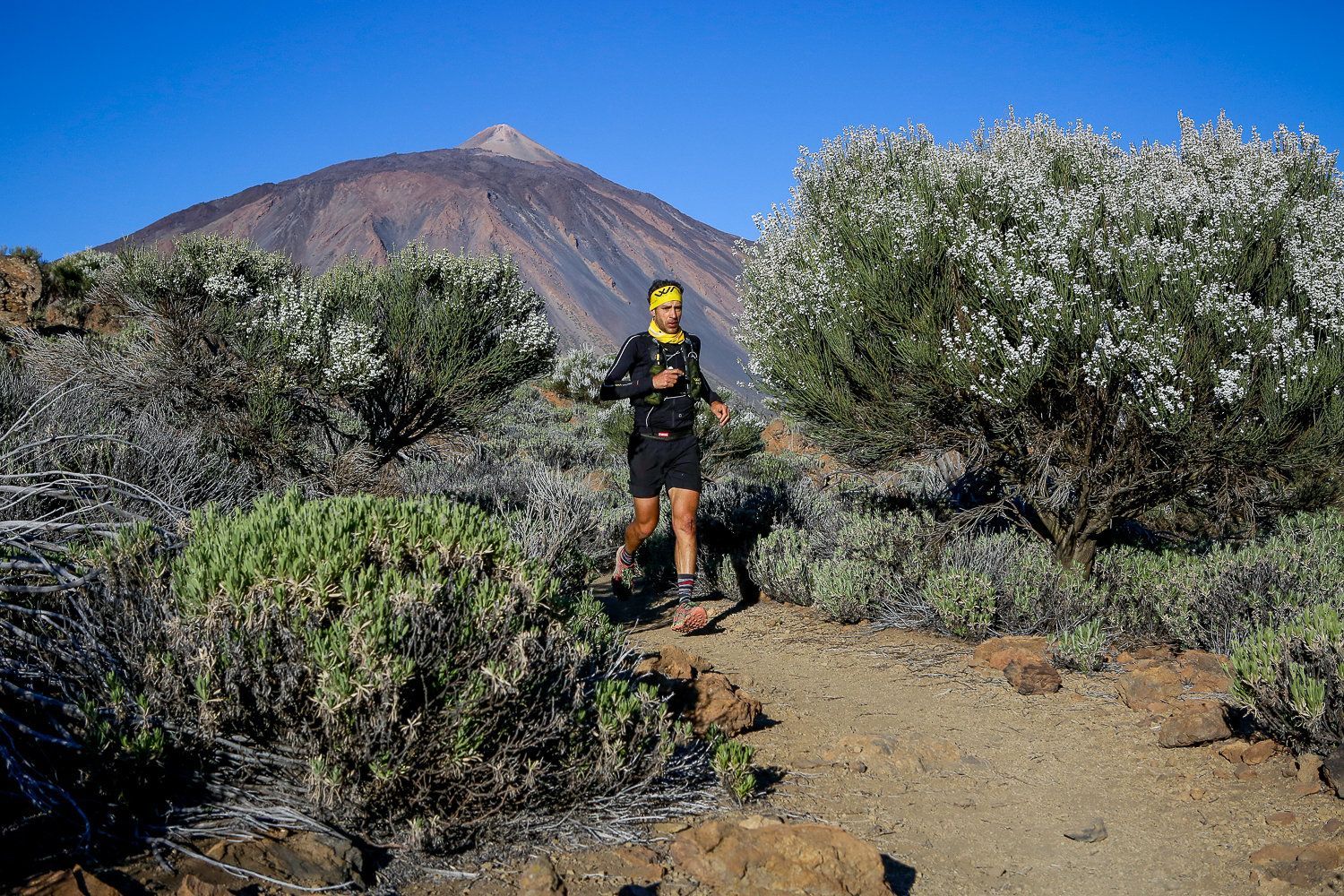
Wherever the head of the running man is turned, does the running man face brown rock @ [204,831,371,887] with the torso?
no

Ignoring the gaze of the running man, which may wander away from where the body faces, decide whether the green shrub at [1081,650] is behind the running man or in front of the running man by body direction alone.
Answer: in front

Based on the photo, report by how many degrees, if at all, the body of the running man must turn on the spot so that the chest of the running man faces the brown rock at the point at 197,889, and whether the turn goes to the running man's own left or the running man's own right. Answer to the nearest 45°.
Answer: approximately 45° to the running man's own right

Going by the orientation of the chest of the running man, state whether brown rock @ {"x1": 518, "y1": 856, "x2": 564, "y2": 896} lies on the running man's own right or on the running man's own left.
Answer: on the running man's own right

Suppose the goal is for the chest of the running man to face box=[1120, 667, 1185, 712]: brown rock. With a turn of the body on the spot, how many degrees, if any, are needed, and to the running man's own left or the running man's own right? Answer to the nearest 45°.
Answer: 0° — they already face it

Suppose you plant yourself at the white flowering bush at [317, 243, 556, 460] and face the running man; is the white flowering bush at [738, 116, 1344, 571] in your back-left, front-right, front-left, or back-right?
front-left

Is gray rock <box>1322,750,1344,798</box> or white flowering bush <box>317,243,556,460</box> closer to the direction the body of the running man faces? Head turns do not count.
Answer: the gray rock

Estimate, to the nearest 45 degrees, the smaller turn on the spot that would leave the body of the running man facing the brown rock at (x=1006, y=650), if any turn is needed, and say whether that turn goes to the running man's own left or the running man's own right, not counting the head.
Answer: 0° — they already face it

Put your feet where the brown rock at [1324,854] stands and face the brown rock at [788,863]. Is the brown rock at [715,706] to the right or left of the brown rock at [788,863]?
right

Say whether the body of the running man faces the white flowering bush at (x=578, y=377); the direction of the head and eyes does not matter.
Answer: no

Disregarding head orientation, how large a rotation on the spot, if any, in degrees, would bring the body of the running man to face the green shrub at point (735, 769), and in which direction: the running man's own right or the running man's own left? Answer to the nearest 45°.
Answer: approximately 45° to the running man's own right

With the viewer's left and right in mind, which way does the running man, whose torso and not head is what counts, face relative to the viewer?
facing the viewer and to the right of the viewer

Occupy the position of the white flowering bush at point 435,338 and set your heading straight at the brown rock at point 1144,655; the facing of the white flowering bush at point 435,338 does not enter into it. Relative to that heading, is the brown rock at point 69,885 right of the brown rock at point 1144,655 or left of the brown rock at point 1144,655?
right

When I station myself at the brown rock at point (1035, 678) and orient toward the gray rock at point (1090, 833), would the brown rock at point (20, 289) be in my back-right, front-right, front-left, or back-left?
back-right
